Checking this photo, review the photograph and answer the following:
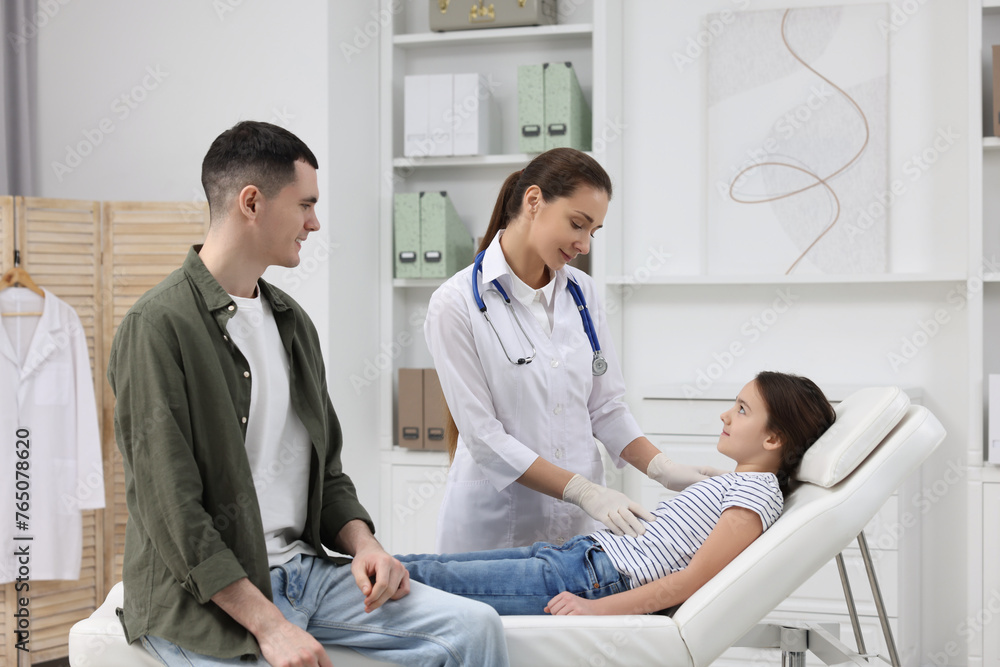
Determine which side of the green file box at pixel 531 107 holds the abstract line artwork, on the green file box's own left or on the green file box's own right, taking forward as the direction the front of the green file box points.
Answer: on the green file box's own left

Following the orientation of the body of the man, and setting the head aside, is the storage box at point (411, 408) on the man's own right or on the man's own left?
on the man's own left

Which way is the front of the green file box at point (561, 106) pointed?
toward the camera

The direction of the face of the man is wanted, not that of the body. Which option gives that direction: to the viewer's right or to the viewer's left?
to the viewer's right

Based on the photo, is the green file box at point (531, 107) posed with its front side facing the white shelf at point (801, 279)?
no

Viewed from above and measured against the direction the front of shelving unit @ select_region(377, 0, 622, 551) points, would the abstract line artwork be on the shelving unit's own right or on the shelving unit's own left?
on the shelving unit's own left

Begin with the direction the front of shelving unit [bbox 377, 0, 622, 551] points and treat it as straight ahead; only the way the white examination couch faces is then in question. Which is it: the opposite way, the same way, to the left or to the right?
to the right

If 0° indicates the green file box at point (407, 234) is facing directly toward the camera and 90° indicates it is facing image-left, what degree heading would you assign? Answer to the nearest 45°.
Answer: approximately 0°

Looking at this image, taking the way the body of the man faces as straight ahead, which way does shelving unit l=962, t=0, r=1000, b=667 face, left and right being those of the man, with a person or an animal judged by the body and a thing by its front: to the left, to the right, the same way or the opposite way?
to the right

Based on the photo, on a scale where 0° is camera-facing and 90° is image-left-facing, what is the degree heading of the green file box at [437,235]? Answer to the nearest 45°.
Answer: approximately 0°

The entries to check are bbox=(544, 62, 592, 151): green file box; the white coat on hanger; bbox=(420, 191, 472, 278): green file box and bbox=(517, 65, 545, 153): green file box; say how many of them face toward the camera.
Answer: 4

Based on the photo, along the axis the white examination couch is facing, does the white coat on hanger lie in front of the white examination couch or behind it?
in front

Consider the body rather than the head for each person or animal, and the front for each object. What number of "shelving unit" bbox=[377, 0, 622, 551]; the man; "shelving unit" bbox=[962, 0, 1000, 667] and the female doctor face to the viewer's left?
0

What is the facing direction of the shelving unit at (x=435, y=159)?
toward the camera

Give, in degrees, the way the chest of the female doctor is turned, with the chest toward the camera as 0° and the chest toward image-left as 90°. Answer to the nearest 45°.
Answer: approximately 315°
